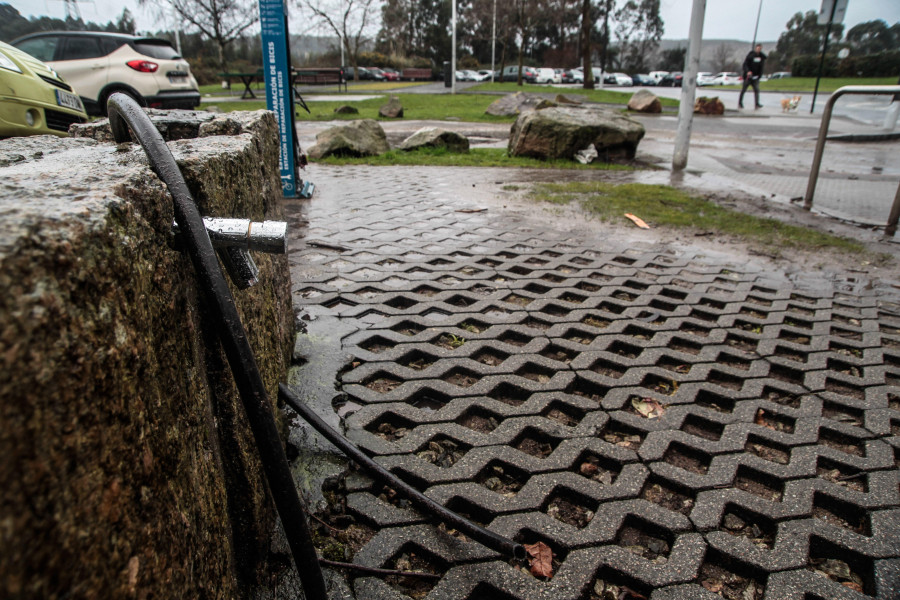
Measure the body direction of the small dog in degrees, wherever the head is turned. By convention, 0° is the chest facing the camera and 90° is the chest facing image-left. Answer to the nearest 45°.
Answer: approximately 270°

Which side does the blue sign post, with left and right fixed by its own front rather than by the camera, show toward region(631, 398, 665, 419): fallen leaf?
front

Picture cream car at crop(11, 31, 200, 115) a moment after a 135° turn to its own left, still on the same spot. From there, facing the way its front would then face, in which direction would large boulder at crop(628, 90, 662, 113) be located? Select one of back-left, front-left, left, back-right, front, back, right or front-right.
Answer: left

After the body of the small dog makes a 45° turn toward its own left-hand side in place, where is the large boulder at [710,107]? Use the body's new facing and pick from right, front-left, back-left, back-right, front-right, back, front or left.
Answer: back

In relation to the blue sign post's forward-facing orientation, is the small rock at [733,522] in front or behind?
in front

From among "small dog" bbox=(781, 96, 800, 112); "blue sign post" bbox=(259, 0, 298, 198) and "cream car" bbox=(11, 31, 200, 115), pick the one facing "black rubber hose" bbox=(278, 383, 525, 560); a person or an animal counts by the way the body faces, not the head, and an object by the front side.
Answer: the blue sign post

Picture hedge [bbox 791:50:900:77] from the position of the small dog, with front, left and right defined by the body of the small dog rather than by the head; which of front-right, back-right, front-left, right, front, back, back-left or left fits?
left

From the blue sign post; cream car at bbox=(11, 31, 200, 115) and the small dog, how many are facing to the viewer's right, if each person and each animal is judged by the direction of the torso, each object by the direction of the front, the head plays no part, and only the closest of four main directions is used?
1

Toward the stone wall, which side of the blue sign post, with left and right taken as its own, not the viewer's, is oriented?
front

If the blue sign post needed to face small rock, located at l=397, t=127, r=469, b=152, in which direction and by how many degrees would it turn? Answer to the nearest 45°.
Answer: approximately 135° to its left
